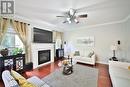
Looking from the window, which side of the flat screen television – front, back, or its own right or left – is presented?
right

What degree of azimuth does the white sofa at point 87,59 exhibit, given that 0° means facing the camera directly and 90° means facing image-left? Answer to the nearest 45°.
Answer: approximately 45°

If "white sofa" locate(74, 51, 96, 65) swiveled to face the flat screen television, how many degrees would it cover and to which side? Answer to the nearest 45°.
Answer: approximately 45° to its right

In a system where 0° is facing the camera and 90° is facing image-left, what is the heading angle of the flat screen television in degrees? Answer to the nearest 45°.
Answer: approximately 315°
